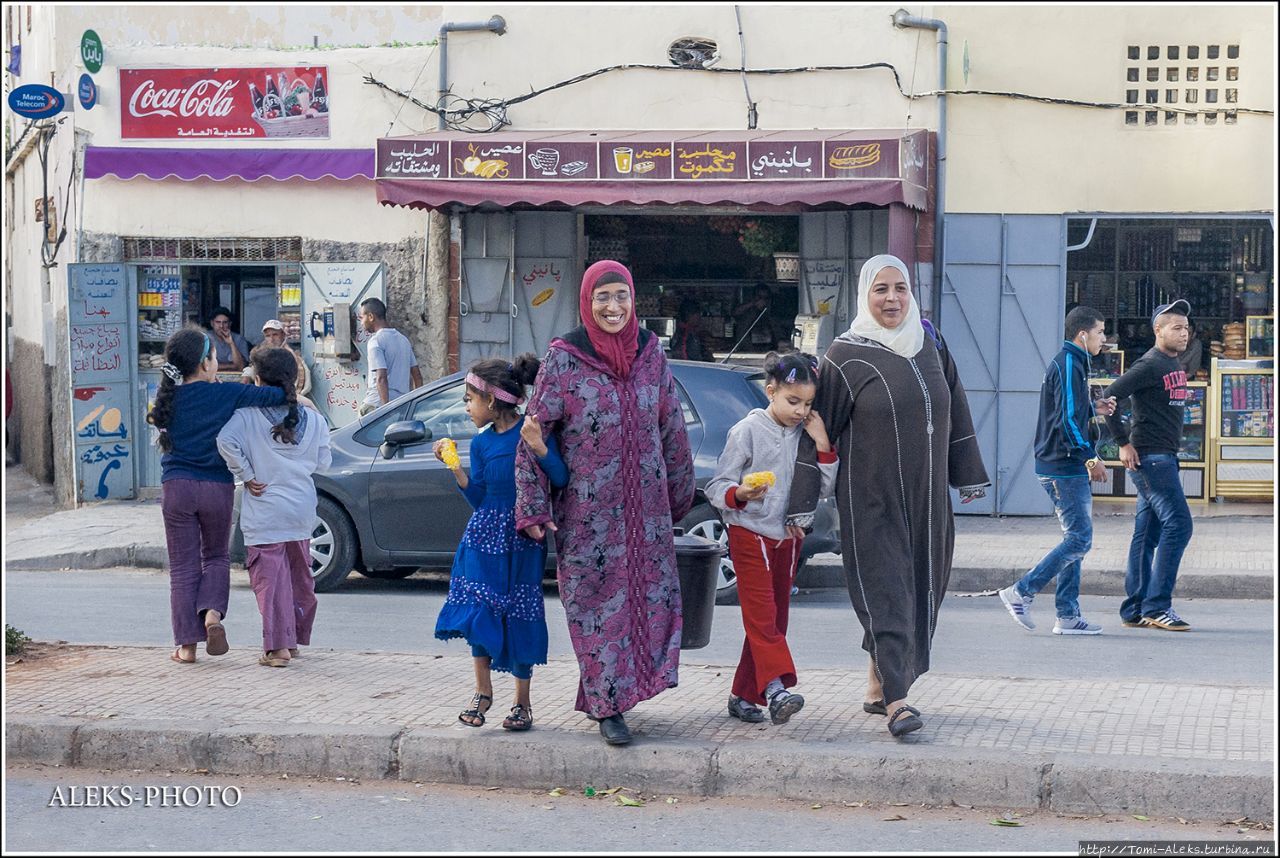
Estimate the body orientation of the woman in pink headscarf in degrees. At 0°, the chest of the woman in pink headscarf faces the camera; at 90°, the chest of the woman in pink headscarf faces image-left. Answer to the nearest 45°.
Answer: approximately 0°

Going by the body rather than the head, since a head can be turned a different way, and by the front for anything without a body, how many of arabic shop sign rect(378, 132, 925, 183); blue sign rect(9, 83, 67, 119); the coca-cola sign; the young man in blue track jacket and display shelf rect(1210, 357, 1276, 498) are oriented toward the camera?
4

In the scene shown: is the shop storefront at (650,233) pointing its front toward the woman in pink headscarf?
yes

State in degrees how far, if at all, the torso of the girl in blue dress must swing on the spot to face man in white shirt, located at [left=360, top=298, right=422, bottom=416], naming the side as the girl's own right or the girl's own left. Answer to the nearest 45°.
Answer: approximately 135° to the girl's own right

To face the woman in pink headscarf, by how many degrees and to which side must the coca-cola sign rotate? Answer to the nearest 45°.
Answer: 0° — it already faces them

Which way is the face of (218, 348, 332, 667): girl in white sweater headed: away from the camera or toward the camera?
away from the camera

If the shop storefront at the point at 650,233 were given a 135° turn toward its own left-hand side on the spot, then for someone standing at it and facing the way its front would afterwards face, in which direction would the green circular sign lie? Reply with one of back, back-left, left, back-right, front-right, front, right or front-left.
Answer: back-left

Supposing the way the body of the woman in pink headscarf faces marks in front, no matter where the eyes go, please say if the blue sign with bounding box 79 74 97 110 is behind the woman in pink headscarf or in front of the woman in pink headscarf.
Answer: behind

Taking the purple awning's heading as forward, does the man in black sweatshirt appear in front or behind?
in front
